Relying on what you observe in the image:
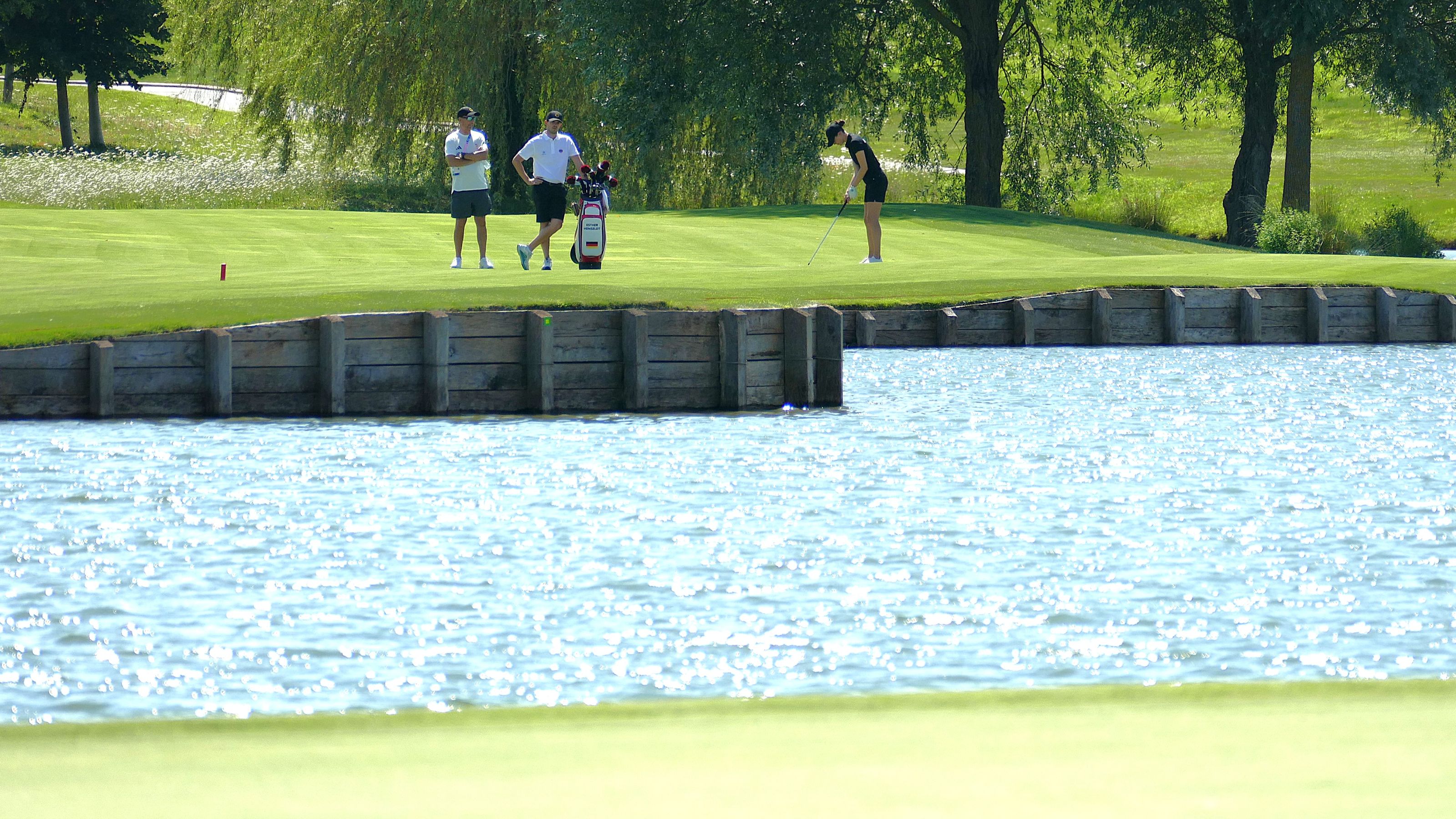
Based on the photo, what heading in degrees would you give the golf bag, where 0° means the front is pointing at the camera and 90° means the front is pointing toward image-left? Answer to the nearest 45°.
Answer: approximately 0°

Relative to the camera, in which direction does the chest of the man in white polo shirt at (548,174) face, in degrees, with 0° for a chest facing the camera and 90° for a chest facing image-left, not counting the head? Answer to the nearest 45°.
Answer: approximately 0°

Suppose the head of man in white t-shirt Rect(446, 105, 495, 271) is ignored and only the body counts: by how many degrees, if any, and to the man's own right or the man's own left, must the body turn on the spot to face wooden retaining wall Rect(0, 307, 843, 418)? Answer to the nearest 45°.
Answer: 0° — they already face it

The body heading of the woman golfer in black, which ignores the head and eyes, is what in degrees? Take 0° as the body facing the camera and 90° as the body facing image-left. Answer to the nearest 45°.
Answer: approximately 90°

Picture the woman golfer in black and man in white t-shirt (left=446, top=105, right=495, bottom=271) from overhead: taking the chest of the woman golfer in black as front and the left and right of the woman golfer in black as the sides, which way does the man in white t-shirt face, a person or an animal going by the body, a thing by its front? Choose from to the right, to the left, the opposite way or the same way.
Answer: to the left

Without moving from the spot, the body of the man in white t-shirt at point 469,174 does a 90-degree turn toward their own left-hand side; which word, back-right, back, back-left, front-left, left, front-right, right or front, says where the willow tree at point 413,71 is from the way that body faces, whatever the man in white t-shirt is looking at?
left
